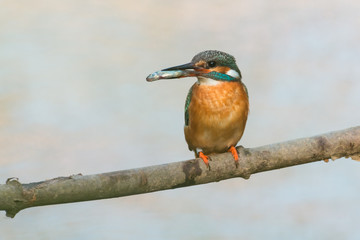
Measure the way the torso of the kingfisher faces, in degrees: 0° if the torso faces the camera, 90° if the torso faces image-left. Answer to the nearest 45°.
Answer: approximately 0°
